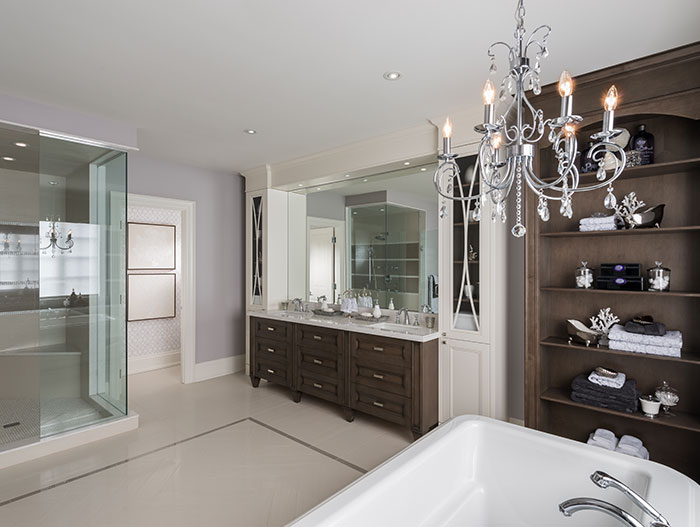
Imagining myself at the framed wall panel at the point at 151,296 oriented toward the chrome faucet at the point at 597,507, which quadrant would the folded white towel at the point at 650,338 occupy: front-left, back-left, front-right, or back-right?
front-left

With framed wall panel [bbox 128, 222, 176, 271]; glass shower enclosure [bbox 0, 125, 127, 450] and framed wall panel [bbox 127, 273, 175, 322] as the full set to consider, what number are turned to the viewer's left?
0

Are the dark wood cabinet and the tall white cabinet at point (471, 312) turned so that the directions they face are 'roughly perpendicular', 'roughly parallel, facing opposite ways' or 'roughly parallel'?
roughly parallel

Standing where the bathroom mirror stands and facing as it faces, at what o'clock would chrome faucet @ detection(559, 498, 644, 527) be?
The chrome faucet is roughly at 10 o'clock from the bathroom mirror.

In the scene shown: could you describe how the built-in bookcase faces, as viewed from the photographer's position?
facing the viewer and to the left of the viewer

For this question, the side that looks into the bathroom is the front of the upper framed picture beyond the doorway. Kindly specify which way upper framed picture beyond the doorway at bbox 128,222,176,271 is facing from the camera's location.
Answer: facing the viewer and to the right of the viewer

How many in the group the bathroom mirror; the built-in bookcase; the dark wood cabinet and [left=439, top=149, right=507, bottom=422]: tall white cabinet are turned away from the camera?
0

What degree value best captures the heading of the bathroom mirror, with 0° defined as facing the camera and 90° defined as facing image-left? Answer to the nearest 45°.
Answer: approximately 45°

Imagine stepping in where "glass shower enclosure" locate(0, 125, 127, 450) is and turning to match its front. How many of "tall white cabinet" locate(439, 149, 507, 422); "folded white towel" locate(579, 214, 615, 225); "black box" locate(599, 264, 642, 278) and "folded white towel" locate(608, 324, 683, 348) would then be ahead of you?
4

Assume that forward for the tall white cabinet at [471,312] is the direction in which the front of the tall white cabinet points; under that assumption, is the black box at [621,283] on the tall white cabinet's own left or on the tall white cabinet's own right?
on the tall white cabinet's own left

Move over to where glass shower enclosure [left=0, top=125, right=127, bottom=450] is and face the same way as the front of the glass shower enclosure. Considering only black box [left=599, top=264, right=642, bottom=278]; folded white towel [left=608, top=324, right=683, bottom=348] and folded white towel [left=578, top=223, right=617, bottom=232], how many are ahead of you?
3

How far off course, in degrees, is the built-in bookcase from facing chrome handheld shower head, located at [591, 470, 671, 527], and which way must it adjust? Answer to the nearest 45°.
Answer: approximately 45° to its left

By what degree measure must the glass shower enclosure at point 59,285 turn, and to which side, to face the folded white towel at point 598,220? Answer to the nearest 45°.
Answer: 0° — it already faces it

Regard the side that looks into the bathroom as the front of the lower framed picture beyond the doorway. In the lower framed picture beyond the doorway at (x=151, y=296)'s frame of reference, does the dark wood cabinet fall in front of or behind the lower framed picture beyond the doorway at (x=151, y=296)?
in front
